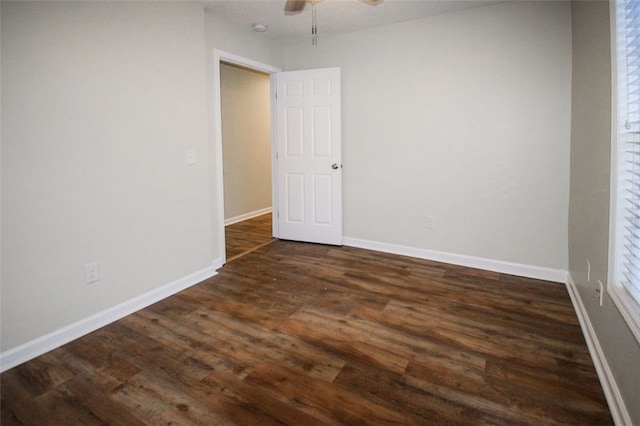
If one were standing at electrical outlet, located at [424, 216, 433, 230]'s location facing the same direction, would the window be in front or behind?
in front

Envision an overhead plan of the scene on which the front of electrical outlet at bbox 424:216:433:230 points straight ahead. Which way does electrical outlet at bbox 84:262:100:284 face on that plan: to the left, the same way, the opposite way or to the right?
to the left

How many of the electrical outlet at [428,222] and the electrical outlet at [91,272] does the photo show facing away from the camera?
0

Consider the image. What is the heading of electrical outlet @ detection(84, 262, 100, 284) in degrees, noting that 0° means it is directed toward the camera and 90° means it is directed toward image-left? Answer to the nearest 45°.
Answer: approximately 315°

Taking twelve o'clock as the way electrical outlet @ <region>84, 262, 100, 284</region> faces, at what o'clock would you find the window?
The window is roughly at 12 o'clock from the electrical outlet.

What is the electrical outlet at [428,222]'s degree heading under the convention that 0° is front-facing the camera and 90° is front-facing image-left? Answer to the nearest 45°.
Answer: approximately 0°

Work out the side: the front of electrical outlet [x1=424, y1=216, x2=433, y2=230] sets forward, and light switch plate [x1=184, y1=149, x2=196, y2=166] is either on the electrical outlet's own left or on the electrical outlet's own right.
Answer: on the electrical outlet's own right

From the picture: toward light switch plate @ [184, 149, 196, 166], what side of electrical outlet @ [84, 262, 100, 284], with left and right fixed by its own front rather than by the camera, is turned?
left

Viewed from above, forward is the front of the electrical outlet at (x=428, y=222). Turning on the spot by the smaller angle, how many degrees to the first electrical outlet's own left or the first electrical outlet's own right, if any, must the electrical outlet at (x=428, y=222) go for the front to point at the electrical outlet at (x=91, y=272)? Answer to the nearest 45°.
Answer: approximately 45° to the first electrical outlet's own right
